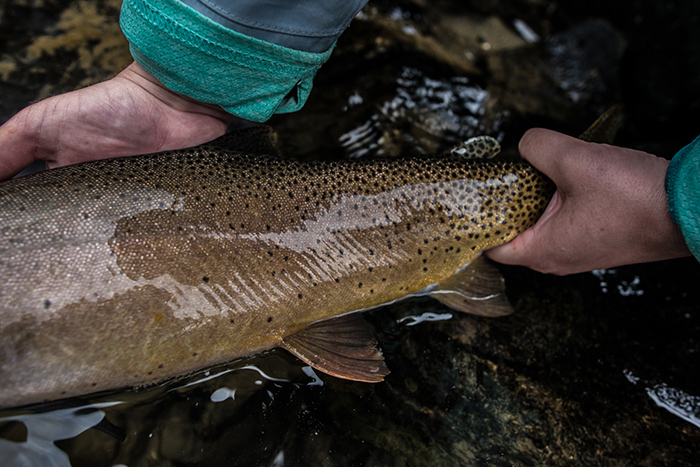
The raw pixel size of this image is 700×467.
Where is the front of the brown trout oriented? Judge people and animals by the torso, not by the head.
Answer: to the viewer's left
